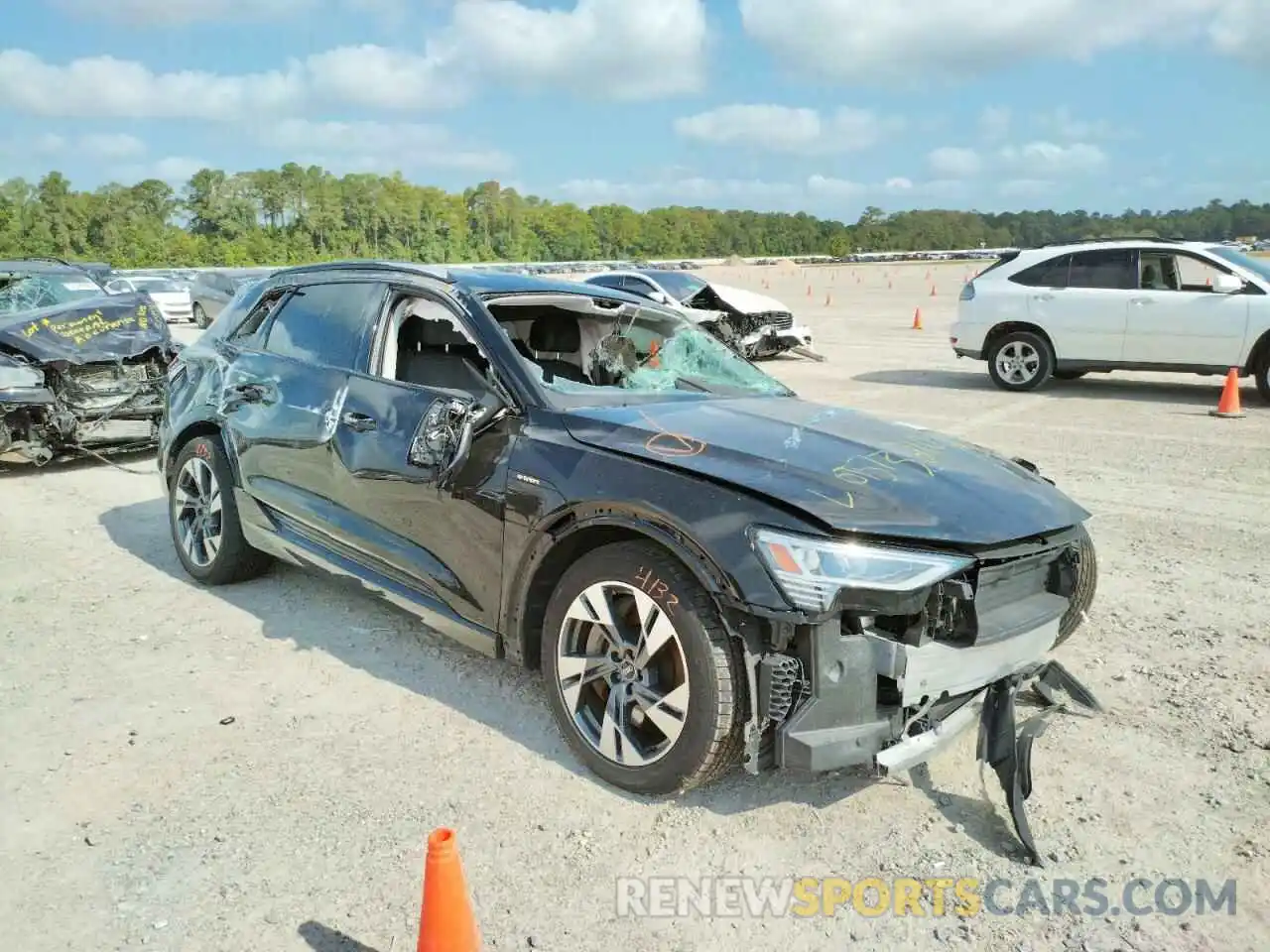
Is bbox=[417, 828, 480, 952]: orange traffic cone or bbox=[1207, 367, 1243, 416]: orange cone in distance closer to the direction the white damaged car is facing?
the orange cone in distance

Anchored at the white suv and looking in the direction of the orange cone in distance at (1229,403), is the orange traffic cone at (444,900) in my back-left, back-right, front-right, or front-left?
front-right

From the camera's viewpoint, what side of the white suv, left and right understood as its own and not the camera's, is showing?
right

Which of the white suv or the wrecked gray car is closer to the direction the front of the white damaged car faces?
the white suv

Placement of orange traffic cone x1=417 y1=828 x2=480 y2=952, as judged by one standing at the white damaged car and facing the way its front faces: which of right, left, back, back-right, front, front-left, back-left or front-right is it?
front-right

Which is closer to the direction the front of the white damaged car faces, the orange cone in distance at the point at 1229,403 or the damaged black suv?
the orange cone in distance

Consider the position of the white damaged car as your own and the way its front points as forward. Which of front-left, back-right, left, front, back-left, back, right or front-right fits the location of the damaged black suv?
front-right

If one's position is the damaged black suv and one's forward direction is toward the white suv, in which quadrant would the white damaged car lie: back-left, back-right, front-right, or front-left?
front-left

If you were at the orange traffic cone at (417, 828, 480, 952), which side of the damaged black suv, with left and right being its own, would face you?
right

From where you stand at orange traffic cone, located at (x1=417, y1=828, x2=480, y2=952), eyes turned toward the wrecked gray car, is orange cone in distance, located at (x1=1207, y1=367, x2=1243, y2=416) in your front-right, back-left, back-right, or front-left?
front-right

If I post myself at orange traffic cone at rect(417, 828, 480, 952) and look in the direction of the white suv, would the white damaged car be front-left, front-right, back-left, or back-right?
front-left

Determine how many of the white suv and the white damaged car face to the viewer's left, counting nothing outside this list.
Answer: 0

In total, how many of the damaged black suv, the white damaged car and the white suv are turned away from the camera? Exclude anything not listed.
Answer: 0

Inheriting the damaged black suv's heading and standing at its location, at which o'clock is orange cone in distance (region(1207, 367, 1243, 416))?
The orange cone in distance is roughly at 9 o'clock from the damaged black suv.

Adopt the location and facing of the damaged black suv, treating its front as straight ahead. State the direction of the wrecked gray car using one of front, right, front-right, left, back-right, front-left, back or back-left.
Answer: back

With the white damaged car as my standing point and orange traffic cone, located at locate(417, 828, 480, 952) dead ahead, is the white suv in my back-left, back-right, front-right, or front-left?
front-left
